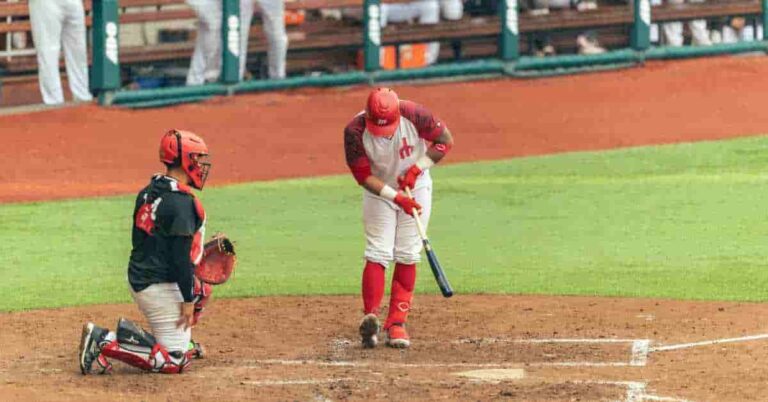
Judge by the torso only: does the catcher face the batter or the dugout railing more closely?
the batter

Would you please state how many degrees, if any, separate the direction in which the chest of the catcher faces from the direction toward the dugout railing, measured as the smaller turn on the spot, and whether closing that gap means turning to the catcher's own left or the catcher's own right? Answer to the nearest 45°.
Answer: approximately 90° to the catcher's own left

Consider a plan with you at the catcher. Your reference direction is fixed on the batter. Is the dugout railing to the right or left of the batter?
left

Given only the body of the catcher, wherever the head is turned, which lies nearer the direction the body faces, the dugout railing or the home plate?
the home plate

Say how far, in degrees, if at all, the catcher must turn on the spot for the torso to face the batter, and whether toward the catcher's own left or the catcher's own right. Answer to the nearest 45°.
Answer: approximately 45° to the catcher's own left

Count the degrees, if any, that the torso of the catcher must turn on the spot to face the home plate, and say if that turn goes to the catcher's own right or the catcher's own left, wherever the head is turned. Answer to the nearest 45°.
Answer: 0° — they already face it

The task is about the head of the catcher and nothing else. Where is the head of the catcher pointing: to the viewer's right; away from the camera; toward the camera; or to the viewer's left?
to the viewer's right

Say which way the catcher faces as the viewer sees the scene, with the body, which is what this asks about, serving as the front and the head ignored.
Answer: to the viewer's right
